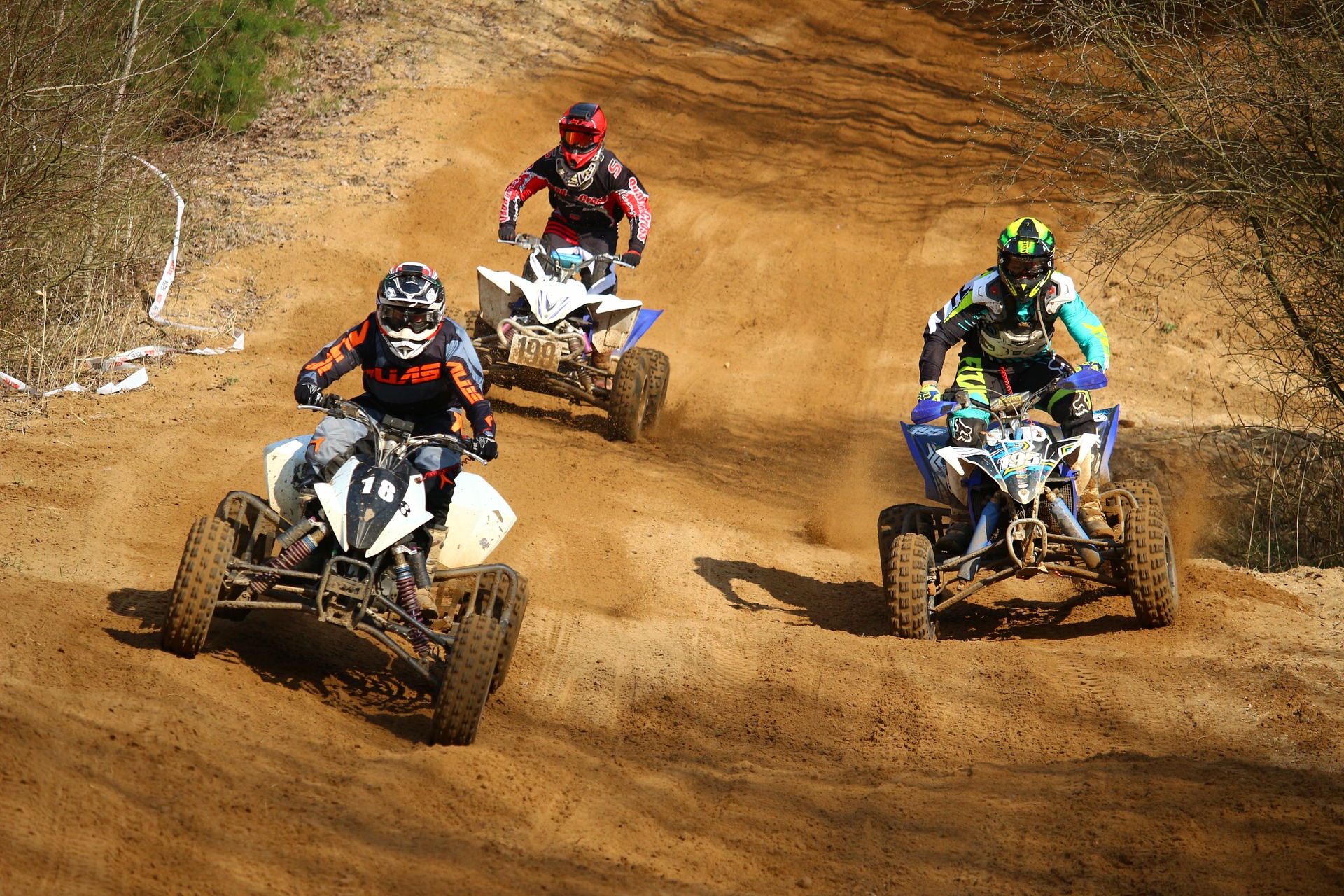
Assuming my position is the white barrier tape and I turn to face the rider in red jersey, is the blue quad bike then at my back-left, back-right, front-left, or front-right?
front-right

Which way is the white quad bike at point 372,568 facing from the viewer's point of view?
toward the camera

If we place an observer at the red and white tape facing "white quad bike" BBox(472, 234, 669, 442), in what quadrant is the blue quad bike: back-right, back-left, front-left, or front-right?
front-right

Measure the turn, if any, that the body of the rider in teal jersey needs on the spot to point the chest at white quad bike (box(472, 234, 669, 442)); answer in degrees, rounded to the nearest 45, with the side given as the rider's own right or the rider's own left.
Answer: approximately 135° to the rider's own right

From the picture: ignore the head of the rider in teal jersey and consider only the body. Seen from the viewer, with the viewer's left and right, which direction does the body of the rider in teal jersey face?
facing the viewer

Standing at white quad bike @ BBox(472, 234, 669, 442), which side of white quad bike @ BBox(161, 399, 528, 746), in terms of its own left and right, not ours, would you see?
back

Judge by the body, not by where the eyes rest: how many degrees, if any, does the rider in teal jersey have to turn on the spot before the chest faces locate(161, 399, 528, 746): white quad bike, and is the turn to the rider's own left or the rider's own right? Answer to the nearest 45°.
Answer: approximately 45° to the rider's own right

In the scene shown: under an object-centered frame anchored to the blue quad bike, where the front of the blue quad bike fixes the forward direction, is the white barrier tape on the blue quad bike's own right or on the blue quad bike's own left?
on the blue quad bike's own right

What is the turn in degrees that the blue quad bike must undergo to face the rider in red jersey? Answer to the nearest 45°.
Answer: approximately 135° to its right
